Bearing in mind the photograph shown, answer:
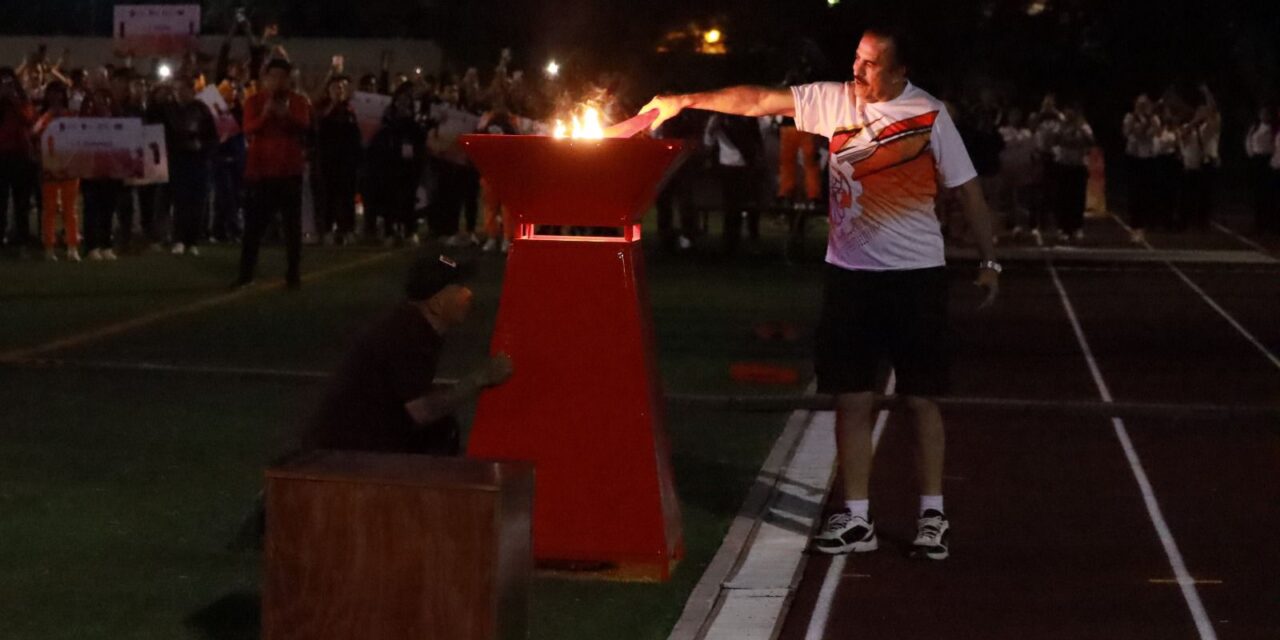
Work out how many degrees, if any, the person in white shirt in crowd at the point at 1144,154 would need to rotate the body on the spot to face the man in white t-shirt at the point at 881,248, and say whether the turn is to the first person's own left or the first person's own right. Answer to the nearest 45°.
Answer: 0° — they already face them

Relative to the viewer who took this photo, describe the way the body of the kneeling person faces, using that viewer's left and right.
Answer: facing to the right of the viewer

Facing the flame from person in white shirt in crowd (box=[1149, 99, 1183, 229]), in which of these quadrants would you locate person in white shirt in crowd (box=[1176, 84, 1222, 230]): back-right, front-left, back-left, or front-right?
back-left

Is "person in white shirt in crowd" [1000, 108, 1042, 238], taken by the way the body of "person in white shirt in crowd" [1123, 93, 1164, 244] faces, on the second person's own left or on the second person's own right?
on the second person's own right

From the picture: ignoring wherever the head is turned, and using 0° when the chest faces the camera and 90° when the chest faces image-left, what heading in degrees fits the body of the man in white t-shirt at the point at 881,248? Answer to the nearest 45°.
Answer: approximately 45°

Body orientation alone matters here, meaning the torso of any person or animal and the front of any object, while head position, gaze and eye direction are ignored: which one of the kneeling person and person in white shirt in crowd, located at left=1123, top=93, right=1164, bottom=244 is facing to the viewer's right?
the kneeling person

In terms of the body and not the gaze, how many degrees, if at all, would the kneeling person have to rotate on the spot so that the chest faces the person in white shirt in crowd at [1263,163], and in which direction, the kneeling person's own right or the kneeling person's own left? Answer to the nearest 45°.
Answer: approximately 45° to the kneeling person's own left

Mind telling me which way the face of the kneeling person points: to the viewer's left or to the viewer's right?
to the viewer's right
